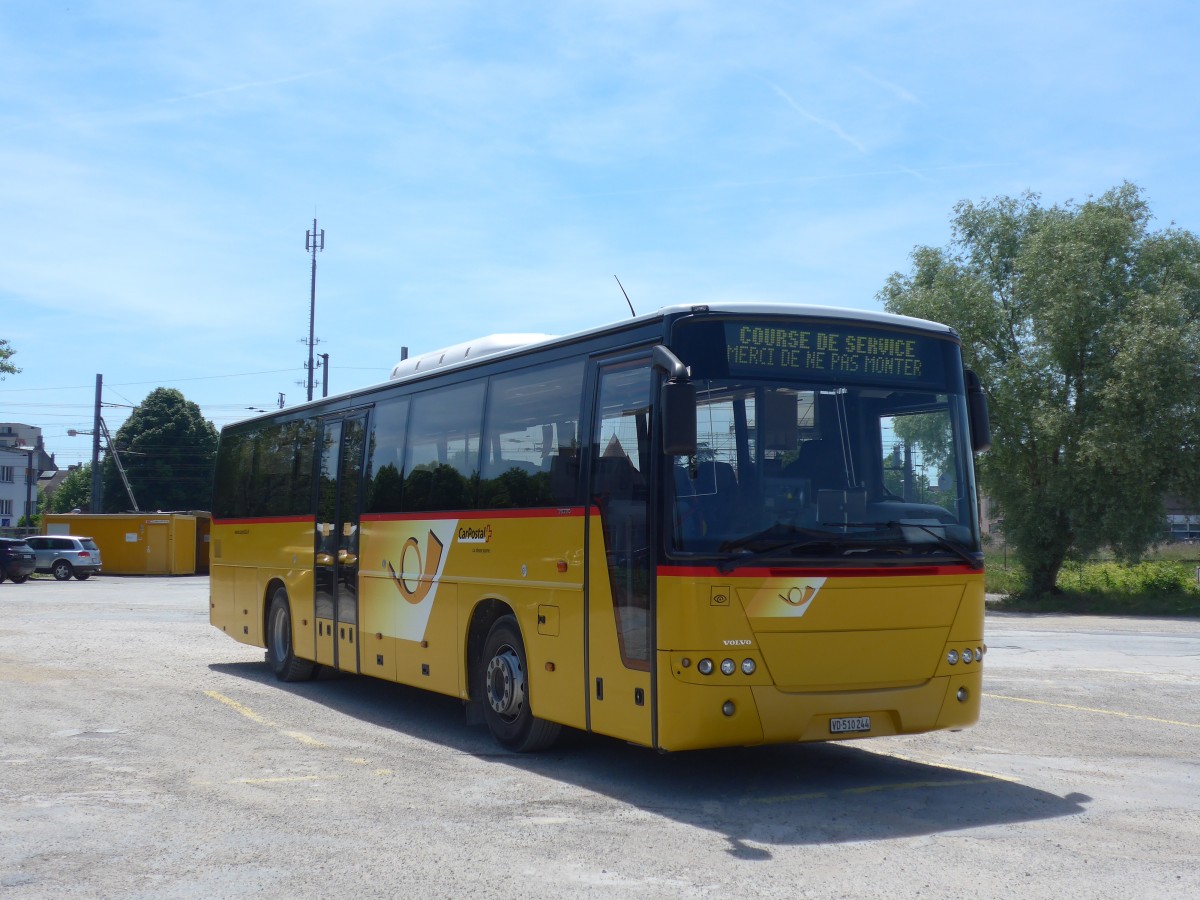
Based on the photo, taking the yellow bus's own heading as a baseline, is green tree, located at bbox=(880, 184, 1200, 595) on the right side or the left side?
on its left

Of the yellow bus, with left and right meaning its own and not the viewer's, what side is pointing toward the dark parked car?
back

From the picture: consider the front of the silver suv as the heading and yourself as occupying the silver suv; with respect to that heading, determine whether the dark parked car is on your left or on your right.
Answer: on your left

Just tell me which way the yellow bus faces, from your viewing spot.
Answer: facing the viewer and to the right of the viewer

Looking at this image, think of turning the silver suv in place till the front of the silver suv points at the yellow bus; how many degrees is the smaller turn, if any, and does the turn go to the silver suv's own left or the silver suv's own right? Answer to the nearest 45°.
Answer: approximately 135° to the silver suv's own left

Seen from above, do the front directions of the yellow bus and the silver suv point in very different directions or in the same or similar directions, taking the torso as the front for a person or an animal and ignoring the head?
very different directions
